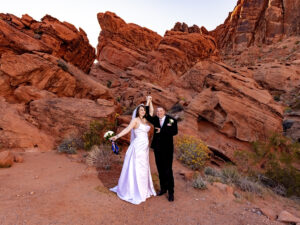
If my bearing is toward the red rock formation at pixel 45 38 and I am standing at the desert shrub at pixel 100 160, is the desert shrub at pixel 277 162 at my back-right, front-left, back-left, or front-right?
back-right

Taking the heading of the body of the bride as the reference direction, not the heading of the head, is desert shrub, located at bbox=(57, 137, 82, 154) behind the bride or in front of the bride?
behind

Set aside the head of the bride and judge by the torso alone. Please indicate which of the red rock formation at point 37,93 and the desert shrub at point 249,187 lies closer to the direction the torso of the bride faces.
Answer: the desert shrub

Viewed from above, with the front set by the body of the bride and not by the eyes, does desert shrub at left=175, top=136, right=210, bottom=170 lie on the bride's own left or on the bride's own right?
on the bride's own left

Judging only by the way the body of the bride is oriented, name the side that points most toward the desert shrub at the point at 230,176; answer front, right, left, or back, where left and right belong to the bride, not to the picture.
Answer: left

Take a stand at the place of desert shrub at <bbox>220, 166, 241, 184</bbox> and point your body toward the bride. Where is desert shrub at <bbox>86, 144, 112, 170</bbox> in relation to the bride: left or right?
right

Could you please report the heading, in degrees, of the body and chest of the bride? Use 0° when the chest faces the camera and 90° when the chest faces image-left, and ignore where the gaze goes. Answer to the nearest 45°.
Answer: approximately 315°

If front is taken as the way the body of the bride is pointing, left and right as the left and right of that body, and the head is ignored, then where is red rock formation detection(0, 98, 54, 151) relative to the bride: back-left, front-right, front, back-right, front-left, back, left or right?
back

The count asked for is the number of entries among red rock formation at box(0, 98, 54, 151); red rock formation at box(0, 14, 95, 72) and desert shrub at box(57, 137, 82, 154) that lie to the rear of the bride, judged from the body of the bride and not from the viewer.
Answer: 3

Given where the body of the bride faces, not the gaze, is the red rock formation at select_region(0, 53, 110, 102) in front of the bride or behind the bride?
behind

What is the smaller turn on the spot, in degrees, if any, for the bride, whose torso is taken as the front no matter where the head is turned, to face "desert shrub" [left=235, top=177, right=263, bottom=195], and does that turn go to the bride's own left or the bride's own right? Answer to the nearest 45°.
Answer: approximately 45° to the bride's own left

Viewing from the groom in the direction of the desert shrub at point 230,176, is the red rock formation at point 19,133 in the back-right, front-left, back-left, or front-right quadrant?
back-left

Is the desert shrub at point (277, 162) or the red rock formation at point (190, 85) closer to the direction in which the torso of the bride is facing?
the desert shrub

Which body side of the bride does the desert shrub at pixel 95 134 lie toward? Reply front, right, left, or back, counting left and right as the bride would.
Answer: back
